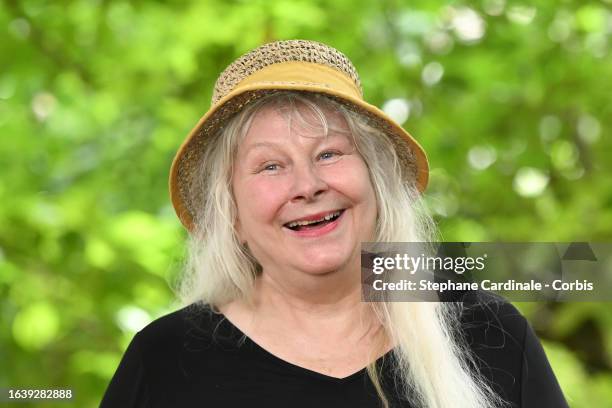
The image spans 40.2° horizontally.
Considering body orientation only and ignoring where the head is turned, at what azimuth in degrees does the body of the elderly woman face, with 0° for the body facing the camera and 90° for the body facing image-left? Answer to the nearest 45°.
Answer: approximately 0°
